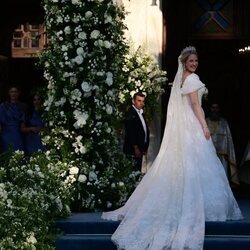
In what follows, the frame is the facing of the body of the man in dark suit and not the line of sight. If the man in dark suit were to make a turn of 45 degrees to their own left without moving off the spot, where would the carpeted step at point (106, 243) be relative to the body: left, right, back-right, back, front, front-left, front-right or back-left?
right

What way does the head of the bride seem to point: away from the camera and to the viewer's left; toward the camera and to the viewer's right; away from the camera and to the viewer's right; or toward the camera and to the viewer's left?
toward the camera and to the viewer's right

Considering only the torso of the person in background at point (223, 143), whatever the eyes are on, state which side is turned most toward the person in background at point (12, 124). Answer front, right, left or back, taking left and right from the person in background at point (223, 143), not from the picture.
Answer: right

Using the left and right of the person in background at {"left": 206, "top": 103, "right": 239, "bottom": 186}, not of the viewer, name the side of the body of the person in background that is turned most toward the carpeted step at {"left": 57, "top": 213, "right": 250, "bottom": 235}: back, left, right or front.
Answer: front

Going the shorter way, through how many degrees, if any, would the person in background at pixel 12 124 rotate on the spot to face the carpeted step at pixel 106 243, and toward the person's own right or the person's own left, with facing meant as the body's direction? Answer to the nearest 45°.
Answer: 0° — they already face it

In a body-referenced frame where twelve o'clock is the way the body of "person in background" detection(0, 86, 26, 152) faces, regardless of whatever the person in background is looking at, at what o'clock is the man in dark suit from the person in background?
The man in dark suit is roughly at 10 o'clock from the person in background.

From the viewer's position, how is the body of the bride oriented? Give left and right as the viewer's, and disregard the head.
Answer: facing away from the viewer and to the right of the viewer

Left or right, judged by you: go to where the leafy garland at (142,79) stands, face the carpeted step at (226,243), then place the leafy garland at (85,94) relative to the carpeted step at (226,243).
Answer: right

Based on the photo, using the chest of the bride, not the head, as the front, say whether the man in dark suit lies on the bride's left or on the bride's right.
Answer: on the bride's left

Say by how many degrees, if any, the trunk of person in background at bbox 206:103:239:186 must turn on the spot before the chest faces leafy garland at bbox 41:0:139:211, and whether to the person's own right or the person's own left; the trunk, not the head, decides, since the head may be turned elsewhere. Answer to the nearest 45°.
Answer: approximately 45° to the person's own right

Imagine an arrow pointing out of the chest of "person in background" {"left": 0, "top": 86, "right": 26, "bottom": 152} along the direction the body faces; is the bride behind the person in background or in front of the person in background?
in front

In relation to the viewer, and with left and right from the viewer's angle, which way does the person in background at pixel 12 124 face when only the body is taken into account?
facing the viewer
